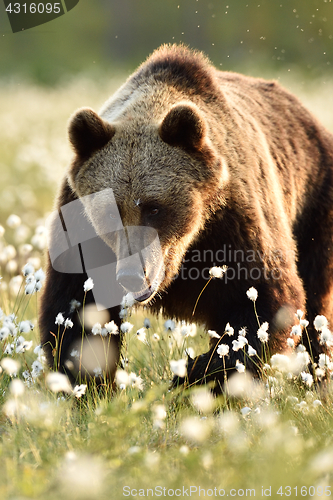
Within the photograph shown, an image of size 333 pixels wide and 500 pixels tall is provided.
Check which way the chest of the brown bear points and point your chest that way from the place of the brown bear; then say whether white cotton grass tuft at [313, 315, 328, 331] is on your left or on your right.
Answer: on your left

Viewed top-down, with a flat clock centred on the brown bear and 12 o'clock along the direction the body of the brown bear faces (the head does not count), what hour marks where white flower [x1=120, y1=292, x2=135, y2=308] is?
The white flower is roughly at 12 o'clock from the brown bear.

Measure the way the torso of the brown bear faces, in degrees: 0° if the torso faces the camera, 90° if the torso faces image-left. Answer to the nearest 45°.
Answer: approximately 45°

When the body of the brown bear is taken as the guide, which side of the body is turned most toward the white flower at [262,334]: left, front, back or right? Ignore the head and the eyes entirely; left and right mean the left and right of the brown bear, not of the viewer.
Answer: left

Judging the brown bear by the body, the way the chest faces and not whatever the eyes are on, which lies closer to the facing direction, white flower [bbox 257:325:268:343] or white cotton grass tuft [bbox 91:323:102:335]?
the white cotton grass tuft
